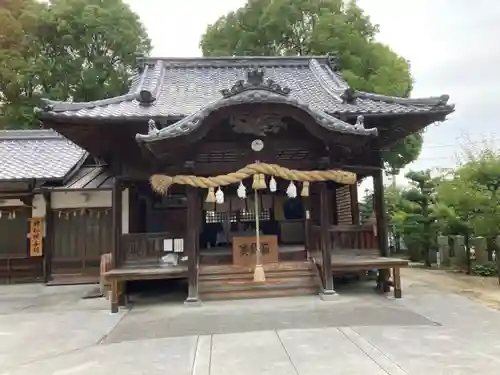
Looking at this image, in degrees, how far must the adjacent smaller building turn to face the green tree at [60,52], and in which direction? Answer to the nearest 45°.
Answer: approximately 180°

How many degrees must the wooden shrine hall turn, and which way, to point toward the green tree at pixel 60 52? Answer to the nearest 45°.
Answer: approximately 135° to its right

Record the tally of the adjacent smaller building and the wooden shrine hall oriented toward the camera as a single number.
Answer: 2

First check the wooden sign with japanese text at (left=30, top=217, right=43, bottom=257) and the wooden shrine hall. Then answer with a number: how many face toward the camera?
2

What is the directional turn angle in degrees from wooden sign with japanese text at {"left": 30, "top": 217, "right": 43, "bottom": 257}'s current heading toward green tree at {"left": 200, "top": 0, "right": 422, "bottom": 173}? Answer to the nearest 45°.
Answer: approximately 90° to its left

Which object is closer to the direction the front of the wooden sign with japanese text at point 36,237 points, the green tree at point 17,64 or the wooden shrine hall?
the wooden shrine hall

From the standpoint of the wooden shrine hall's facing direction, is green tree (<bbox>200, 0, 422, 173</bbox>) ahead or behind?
behind

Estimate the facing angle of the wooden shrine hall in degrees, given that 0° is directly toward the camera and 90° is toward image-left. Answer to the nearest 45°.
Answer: approximately 0°

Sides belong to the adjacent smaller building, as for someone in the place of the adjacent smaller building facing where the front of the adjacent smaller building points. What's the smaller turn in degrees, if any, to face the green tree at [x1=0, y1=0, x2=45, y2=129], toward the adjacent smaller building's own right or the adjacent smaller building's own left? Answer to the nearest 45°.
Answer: approximately 180°

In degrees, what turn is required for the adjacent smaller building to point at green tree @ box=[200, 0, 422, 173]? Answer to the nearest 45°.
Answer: approximately 90° to its left
